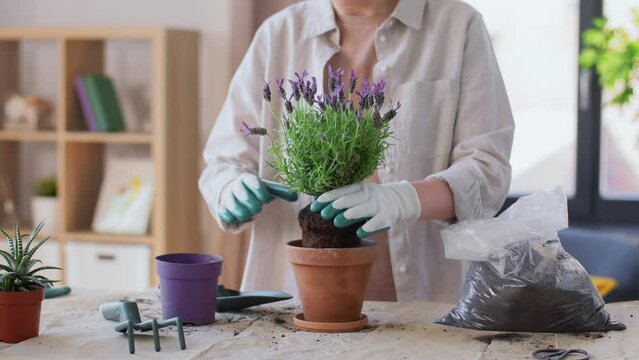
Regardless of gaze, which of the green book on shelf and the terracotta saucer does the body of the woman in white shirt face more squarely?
the terracotta saucer

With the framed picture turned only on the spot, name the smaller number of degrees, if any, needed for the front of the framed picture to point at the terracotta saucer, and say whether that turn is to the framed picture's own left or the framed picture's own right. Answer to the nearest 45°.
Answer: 0° — it already faces it

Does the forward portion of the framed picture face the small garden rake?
yes

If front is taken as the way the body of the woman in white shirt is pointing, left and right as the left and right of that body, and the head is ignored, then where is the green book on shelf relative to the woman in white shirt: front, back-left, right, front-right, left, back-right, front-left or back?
back-right

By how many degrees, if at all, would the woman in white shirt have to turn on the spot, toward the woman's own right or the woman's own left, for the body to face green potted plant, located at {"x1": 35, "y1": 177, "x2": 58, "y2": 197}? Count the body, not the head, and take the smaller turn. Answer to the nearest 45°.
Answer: approximately 135° to the woman's own right

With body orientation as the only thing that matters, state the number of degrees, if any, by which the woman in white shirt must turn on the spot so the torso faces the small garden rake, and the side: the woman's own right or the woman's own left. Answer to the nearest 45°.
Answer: approximately 45° to the woman's own right

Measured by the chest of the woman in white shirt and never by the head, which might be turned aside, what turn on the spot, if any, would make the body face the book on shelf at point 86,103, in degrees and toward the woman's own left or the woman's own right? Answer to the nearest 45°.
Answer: approximately 135° to the woman's own right

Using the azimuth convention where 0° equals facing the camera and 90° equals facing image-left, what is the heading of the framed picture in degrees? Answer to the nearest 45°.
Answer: approximately 0°

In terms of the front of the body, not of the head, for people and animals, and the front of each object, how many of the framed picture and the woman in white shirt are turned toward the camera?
2
